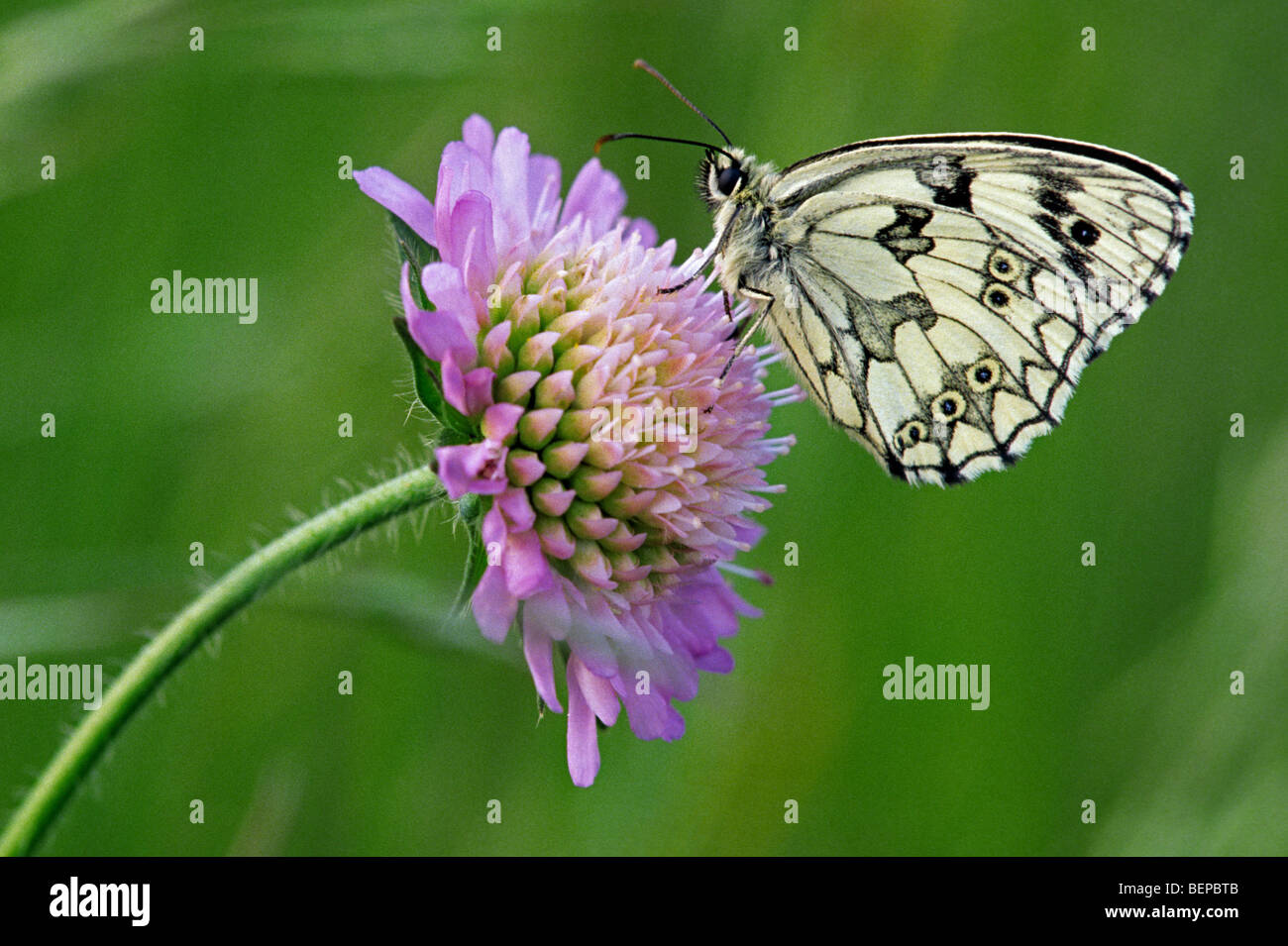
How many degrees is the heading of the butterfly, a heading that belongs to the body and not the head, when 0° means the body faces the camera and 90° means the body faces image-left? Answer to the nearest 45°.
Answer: approximately 90°
